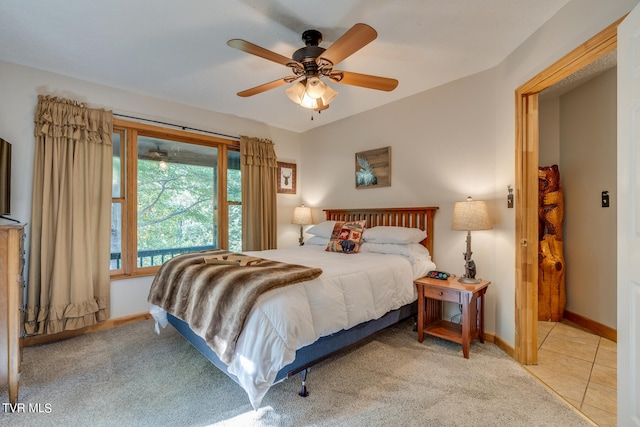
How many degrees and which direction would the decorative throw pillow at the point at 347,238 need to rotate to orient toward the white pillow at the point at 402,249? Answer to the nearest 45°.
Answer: approximately 90° to its left

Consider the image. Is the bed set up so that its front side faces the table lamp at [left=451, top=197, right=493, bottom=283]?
no

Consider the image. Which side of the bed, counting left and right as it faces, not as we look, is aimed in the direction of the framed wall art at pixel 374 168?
back

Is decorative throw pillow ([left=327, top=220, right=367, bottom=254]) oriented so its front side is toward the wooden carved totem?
no

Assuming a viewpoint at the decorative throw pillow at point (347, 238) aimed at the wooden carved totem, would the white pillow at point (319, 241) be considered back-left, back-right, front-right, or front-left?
back-left

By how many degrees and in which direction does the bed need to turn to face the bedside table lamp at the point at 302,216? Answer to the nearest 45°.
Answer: approximately 135° to its right

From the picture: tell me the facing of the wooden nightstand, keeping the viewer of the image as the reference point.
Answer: facing the viewer and to the left of the viewer

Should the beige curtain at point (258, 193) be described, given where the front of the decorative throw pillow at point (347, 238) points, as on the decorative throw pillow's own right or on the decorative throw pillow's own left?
on the decorative throw pillow's own right

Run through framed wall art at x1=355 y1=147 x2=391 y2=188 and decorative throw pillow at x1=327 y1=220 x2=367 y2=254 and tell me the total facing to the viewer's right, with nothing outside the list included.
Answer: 0

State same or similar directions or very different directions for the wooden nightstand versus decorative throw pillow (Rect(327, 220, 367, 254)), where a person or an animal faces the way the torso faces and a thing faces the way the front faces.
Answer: same or similar directions

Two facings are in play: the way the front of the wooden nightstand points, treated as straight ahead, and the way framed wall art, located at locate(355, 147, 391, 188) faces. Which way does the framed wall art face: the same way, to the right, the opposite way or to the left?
the same way

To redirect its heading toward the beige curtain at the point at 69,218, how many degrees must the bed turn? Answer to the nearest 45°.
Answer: approximately 45° to its right

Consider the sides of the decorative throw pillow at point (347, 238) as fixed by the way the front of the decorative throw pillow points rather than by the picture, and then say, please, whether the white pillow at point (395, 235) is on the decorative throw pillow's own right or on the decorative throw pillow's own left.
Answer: on the decorative throw pillow's own left

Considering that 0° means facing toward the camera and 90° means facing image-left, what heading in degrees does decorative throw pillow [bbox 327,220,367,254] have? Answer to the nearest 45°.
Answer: approximately 45°

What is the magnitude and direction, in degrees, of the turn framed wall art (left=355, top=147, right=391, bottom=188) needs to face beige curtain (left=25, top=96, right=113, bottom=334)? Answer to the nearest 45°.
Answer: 0° — it already faces it

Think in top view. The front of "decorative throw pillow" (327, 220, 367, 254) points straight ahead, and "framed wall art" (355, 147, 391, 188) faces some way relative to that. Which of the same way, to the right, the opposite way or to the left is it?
the same way

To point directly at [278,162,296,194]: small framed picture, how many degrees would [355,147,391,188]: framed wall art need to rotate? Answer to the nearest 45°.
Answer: approximately 90° to its right

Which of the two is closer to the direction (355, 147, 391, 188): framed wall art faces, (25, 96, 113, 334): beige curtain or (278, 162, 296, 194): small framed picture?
the beige curtain

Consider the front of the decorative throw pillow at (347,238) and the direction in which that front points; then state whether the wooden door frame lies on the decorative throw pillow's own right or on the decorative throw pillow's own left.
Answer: on the decorative throw pillow's own left

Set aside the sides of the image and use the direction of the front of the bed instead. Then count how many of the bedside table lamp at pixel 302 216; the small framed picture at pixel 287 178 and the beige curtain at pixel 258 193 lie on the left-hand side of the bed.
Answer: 0

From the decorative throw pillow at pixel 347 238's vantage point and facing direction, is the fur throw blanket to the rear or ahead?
ahead
